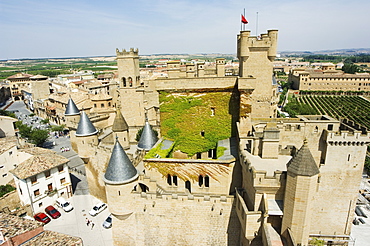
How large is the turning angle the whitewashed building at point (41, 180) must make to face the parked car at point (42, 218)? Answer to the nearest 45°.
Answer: approximately 45° to its right

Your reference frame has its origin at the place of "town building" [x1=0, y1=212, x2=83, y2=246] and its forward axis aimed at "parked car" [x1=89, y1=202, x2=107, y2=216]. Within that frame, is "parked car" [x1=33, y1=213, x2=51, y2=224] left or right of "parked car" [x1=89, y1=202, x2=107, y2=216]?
left

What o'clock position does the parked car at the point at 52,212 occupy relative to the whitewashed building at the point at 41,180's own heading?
The parked car is roughly at 1 o'clock from the whitewashed building.

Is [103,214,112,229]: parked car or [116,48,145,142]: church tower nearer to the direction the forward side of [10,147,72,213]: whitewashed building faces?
the parked car

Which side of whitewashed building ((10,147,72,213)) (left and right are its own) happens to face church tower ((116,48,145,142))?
left

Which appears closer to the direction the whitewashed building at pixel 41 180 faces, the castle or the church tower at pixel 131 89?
the castle

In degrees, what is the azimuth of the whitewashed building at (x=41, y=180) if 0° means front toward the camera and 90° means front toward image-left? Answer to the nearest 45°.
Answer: approximately 315°

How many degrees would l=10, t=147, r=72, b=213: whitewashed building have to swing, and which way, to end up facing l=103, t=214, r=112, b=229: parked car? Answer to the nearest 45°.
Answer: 0° — it already faces it

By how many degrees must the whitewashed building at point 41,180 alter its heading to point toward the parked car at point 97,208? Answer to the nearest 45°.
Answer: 0° — it already faces it

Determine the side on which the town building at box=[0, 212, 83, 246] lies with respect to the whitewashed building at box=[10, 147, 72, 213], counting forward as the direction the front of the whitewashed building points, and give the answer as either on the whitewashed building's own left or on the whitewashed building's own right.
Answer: on the whitewashed building's own right

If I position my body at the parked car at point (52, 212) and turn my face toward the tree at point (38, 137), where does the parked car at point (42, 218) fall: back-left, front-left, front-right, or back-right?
back-left
